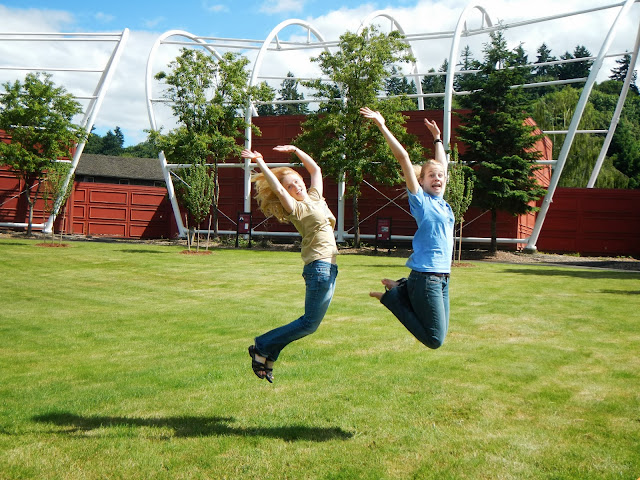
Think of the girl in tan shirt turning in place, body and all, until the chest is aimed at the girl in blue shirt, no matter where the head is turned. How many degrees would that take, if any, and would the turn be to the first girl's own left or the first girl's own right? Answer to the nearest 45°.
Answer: approximately 45° to the first girl's own left

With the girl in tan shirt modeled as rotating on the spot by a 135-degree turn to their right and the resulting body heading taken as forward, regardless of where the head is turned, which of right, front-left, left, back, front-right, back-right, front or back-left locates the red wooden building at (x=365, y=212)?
right

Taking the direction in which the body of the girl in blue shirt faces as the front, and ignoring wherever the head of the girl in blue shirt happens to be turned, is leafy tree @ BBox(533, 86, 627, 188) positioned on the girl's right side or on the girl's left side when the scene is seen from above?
on the girl's left side

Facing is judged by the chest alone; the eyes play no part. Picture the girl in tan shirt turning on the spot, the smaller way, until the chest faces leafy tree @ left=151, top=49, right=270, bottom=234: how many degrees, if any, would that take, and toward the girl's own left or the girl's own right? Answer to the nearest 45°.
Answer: approximately 135° to the girl's own left

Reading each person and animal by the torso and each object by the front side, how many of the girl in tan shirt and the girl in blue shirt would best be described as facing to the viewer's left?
0

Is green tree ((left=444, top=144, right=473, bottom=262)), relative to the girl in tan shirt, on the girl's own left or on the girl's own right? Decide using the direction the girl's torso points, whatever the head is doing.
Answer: on the girl's own left

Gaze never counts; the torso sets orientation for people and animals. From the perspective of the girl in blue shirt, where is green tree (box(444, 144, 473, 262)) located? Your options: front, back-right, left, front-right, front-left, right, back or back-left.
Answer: back-left

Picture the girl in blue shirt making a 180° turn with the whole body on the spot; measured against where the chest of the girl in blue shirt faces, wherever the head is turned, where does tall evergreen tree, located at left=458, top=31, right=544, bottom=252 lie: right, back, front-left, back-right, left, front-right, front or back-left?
front-right

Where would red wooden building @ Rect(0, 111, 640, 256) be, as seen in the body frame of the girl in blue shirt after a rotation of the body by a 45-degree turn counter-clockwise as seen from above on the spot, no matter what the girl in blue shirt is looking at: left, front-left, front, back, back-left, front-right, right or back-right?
left

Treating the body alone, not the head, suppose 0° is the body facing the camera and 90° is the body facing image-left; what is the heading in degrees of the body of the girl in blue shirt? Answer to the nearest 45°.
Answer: approximately 315°

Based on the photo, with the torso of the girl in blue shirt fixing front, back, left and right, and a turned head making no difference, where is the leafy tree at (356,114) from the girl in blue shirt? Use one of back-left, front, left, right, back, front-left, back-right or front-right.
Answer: back-left
